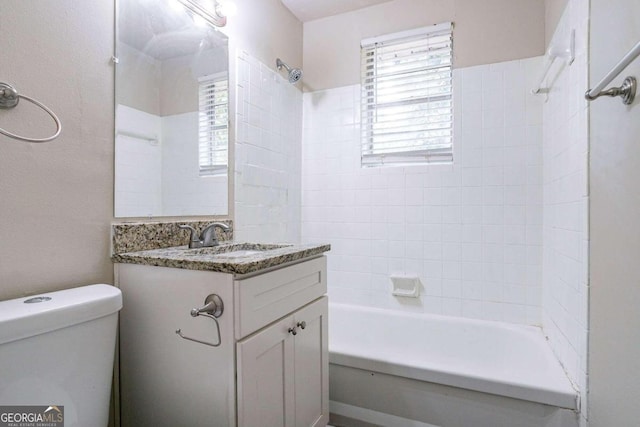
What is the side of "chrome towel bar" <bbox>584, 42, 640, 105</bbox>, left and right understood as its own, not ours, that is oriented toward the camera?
left

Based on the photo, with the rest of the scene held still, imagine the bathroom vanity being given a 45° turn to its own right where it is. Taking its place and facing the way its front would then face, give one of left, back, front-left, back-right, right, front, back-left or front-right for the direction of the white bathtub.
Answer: left

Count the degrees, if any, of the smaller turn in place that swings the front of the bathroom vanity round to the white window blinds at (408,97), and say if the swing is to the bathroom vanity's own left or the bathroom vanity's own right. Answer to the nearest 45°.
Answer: approximately 90° to the bathroom vanity's own left

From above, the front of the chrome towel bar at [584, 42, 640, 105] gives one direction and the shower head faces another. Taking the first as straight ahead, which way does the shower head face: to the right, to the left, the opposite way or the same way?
the opposite way

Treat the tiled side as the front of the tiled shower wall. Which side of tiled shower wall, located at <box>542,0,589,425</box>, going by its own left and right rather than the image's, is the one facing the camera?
left

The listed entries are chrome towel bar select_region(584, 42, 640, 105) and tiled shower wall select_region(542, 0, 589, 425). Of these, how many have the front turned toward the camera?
0

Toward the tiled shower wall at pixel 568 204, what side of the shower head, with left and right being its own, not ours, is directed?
front

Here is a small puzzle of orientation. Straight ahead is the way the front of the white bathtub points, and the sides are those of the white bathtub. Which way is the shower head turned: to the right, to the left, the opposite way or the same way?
to the left
